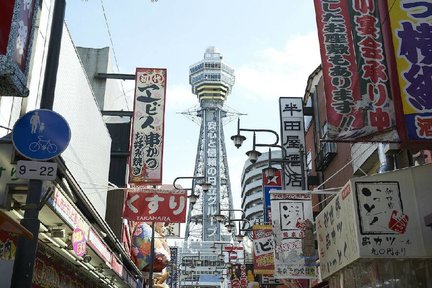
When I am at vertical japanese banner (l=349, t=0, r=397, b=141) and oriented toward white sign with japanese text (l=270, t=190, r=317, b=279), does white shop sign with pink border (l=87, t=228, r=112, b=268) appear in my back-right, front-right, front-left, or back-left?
front-left

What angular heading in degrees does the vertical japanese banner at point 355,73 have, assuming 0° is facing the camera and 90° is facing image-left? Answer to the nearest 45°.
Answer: approximately 0°

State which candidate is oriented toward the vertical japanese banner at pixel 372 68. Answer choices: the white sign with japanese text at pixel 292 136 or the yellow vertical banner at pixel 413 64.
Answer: the white sign with japanese text

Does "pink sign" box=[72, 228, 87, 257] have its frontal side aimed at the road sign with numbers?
yes

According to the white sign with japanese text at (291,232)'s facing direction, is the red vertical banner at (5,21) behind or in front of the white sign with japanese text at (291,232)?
in front

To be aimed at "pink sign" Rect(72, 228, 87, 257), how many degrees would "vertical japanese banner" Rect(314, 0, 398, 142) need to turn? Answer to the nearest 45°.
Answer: approximately 90° to its right

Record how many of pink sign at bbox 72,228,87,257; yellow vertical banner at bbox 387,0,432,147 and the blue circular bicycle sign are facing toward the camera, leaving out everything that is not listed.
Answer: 3

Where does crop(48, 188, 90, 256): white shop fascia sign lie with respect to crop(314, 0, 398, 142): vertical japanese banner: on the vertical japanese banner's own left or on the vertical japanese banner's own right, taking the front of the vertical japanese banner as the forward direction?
on the vertical japanese banner's own right

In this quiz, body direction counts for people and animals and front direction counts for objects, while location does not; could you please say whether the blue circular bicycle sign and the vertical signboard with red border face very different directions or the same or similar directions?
same or similar directions

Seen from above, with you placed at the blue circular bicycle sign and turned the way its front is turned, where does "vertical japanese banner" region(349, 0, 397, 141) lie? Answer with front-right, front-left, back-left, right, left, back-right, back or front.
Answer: left

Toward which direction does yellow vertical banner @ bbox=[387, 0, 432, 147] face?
toward the camera

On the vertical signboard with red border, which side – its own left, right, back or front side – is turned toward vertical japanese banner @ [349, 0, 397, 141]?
front

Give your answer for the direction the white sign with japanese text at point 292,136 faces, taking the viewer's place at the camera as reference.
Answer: facing the viewer
